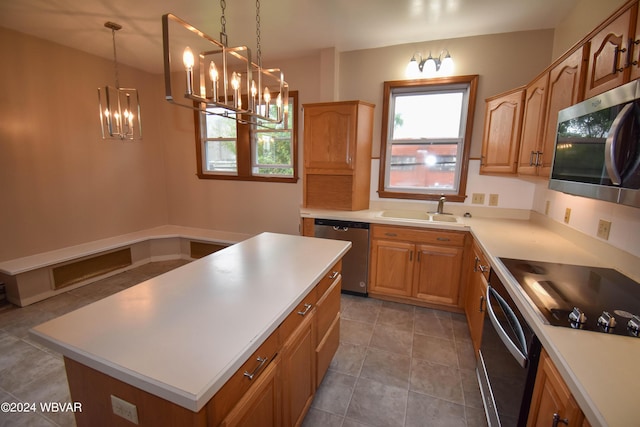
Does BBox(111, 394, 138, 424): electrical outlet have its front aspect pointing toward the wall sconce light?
no

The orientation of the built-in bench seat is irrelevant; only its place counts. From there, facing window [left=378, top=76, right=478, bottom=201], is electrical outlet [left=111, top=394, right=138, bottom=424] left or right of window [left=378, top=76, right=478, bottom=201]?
right

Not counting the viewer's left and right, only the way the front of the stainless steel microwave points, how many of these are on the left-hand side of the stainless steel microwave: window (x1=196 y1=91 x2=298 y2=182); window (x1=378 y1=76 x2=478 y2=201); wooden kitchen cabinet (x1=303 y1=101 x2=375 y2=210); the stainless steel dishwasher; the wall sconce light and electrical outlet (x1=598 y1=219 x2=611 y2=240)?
0

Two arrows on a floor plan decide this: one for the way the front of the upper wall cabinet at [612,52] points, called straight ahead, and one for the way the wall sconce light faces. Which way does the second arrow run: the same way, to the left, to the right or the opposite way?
to the left

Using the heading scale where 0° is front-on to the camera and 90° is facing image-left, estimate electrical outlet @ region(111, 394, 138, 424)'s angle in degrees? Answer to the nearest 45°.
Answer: approximately 45°

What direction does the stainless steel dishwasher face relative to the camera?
toward the camera

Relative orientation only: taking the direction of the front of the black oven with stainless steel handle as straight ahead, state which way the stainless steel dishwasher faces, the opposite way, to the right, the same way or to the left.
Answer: to the left

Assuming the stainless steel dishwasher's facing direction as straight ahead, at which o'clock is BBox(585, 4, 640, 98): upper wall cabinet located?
The upper wall cabinet is roughly at 11 o'clock from the stainless steel dishwasher.

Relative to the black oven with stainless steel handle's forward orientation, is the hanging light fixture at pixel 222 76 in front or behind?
in front

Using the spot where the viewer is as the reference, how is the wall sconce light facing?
facing the viewer

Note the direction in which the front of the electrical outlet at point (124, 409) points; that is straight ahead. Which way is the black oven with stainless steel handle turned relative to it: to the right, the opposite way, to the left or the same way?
to the right

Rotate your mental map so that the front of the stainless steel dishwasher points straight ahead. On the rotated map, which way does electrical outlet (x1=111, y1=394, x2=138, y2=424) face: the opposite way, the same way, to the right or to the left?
the same way

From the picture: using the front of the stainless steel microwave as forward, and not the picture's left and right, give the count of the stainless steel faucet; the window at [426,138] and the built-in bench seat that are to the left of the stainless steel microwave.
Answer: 0

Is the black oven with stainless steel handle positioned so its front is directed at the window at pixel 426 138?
no

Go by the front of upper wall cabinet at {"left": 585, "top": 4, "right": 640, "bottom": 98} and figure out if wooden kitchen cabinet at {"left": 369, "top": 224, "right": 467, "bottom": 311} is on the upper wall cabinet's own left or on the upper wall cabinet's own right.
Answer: on the upper wall cabinet's own right

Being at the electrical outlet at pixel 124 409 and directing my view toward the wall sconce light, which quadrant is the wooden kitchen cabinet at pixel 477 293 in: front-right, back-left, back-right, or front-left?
front-right

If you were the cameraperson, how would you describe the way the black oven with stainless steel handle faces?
facing the viewer and to the left of the viewer

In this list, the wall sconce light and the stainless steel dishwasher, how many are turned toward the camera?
2

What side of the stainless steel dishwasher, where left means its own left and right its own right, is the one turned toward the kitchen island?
front
